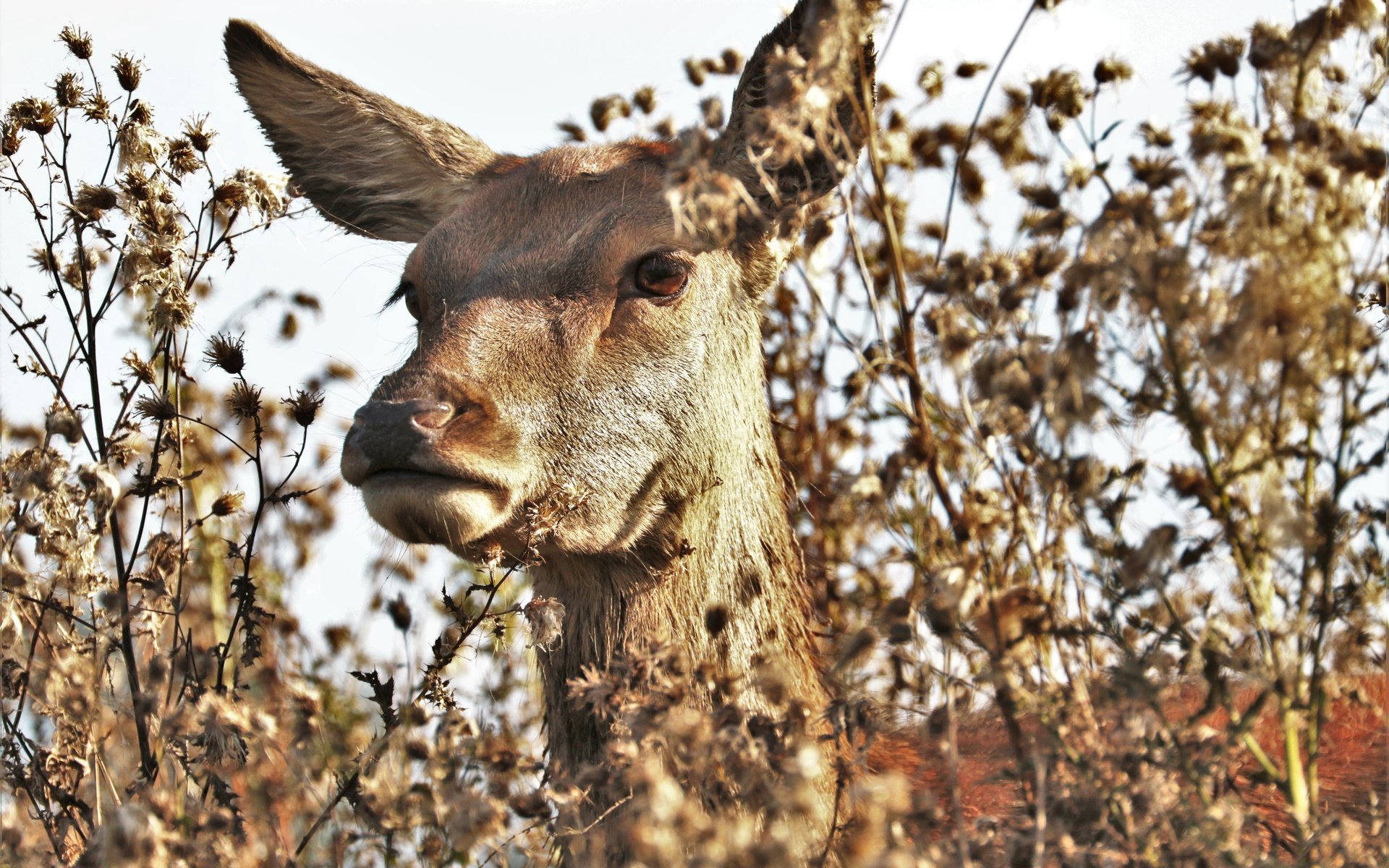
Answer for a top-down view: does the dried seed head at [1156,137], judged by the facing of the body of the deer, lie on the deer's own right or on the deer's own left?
on the deer's own left

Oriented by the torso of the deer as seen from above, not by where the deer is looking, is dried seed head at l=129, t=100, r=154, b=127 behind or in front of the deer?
in front

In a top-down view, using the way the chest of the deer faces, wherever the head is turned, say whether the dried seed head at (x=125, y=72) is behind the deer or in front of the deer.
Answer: in front

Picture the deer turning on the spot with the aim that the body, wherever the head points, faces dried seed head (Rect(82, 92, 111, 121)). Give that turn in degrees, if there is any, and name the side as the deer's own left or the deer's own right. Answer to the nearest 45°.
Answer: approximately 45° to the deer's own right

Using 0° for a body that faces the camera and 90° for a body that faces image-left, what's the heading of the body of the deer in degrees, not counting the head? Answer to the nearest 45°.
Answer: approximately 45°
